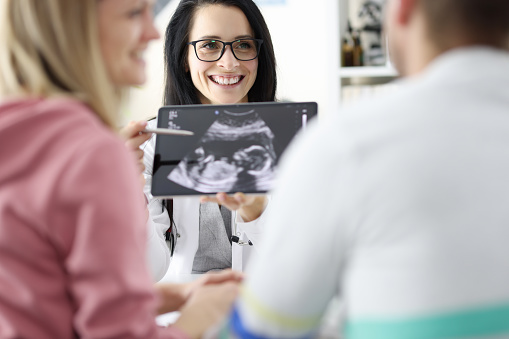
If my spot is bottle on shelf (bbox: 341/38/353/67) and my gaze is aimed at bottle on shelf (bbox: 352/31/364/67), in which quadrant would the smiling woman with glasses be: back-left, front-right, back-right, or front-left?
back-right

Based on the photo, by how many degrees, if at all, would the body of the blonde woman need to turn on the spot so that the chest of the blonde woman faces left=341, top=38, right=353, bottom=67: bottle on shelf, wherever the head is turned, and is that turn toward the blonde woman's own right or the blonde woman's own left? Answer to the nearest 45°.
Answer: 0° — they already face it

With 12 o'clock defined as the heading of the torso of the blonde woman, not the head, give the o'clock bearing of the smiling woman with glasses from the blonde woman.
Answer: The smiling woman with glasses is roughly at 11 o'clock from the blonde woman.

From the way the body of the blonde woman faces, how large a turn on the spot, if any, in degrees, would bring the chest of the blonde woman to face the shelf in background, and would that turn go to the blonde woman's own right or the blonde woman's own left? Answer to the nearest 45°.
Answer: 0° — they already face it

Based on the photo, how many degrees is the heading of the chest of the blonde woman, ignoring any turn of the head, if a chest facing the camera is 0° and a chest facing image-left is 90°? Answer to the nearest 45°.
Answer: approximately 225°
